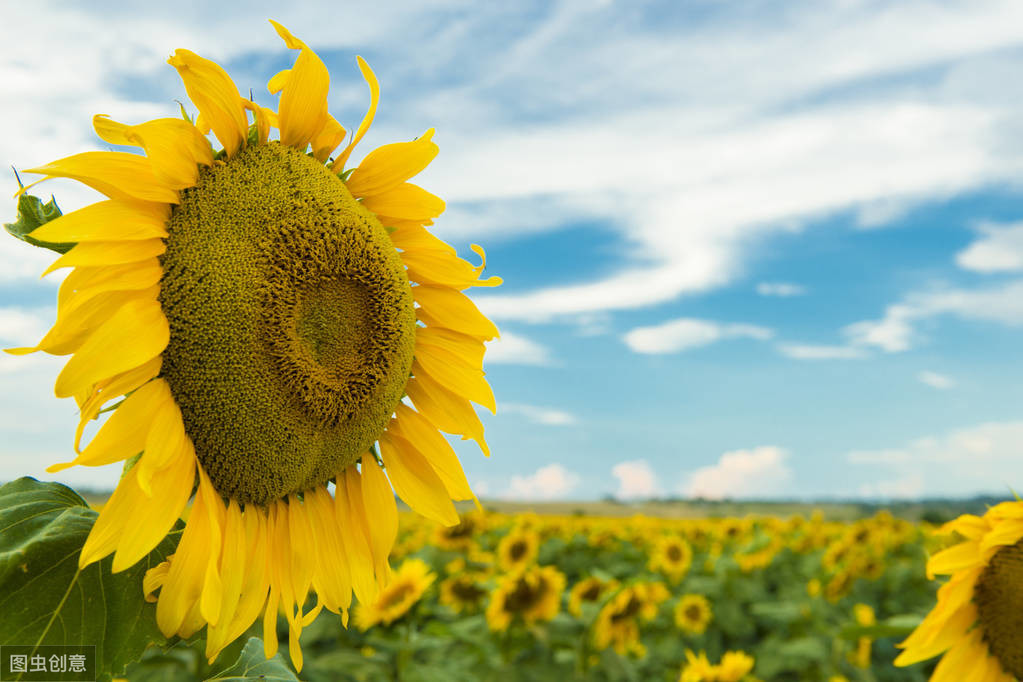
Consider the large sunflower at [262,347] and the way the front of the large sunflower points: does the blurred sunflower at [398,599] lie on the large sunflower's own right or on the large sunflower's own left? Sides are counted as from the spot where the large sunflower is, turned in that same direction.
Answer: on the large sunflower's own left

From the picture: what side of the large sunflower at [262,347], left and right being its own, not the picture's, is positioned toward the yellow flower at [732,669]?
left

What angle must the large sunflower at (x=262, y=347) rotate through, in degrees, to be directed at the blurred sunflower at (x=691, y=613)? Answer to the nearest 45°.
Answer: approximately 90° to its left

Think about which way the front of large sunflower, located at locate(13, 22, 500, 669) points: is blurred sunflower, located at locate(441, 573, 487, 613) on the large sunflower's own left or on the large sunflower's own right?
on the large sunflower's own left

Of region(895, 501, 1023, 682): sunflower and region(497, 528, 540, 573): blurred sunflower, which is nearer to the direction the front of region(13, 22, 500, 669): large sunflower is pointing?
the sunflower

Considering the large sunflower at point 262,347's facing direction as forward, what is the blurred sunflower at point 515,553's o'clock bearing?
The blurred sunflower is roughly at 8 o'clock from the large sunflower.

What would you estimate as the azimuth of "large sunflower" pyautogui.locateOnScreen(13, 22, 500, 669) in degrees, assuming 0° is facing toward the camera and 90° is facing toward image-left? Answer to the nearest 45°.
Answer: approximately 315°

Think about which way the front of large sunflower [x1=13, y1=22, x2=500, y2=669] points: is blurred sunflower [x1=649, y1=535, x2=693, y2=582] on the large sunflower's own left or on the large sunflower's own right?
on the large sunflower's own left

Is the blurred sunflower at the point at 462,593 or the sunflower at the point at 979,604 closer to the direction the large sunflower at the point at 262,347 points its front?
the sunflower
